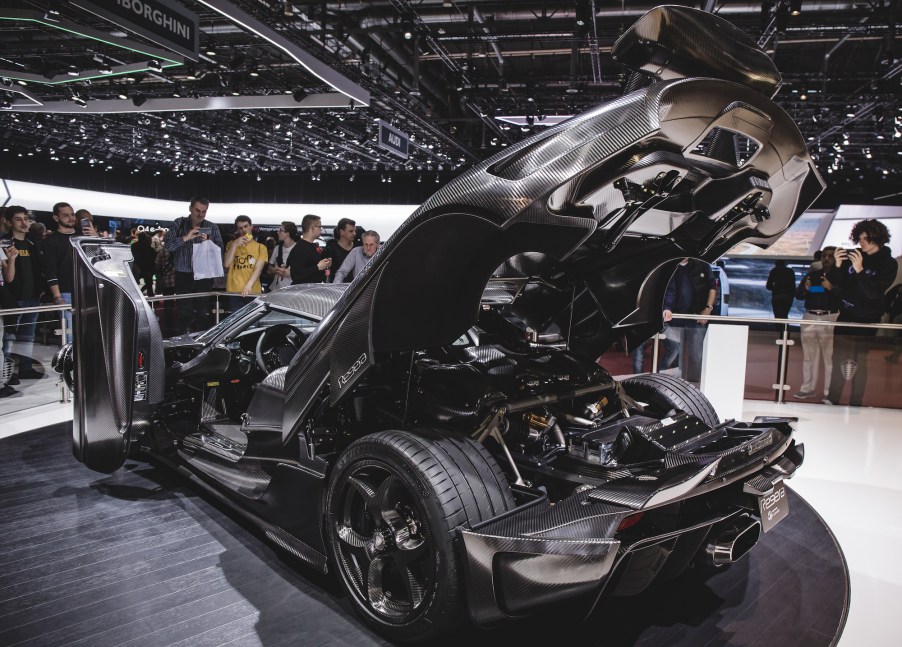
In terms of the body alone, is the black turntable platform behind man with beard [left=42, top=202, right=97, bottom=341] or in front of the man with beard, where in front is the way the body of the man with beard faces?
in front

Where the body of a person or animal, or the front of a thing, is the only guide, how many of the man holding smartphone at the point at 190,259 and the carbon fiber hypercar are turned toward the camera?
1

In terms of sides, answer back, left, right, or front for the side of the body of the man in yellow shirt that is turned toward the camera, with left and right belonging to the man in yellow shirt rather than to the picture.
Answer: front

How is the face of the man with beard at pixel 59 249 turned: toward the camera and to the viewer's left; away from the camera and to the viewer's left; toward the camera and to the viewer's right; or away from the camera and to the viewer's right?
toward the camera and to the viewer's right

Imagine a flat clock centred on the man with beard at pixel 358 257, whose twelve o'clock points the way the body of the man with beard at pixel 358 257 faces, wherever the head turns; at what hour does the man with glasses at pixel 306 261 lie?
the man with glasses at pixel 306 261 is roughly at 3 o'clock from the man with beard at pixel 358 257.

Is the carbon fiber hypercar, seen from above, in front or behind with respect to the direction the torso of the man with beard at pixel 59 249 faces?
in front

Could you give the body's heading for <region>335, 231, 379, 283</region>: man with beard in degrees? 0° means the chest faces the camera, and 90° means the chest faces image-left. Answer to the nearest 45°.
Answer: approximately 45°

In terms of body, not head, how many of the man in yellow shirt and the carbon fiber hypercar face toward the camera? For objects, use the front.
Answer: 1

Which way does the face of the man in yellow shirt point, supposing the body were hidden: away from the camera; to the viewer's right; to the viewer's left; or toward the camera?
toward the camera

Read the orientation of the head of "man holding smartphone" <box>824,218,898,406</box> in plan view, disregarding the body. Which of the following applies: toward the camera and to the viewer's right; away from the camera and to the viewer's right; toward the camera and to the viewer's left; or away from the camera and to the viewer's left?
toward the camera and to the viewer's left

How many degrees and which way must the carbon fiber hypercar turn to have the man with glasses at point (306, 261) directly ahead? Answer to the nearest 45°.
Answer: approximately 45° to its right

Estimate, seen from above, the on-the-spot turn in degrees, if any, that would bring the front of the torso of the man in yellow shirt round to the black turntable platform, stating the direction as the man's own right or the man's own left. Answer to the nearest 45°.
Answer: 0° — they already face it

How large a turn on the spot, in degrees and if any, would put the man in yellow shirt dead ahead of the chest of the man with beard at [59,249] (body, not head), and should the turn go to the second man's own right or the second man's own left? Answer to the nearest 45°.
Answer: approximately 45° to the second man's own left

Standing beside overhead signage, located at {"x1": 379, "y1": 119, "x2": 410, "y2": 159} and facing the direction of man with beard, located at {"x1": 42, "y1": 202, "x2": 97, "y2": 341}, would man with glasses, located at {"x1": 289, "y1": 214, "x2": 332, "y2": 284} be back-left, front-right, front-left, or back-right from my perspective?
front-left

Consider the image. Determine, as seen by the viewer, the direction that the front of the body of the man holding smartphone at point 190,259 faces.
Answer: toward the camera

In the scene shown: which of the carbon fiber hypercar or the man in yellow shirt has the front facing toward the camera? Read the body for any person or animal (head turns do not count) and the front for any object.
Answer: the man in yellow shirt

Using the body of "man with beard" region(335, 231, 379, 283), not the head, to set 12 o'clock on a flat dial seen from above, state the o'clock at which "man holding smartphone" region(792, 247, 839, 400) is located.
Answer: The man holding smartphone is roughly at 8 o'clock from the man with beard.

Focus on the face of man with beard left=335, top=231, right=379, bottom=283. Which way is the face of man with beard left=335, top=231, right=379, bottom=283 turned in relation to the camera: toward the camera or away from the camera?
toward the camera
